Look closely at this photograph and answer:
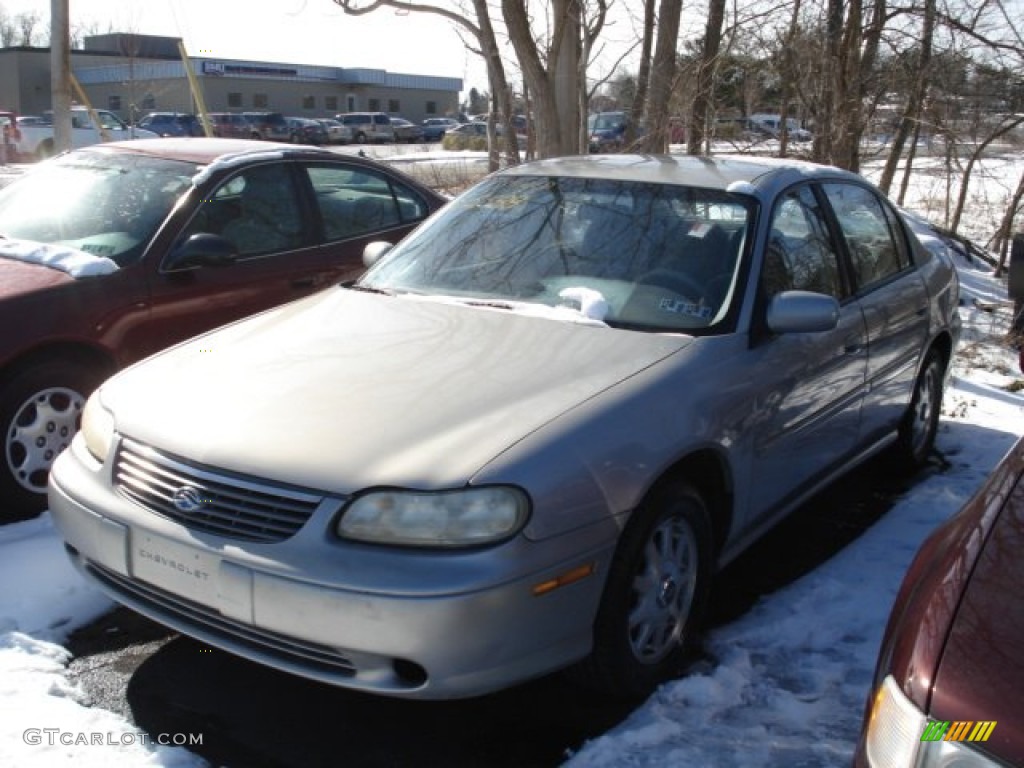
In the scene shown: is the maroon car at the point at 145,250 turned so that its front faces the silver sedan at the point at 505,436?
no

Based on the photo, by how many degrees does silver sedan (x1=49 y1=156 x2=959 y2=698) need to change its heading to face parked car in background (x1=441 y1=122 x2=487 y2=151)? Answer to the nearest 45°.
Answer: approximately 135° to its right

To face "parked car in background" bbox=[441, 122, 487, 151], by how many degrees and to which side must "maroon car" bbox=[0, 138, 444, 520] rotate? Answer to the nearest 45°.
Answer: approximately 135° to its right

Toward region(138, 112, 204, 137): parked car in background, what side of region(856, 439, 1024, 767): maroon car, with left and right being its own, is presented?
right

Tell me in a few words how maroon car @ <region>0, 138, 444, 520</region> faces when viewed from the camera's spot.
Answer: facing the viewer and to the left of the viewer

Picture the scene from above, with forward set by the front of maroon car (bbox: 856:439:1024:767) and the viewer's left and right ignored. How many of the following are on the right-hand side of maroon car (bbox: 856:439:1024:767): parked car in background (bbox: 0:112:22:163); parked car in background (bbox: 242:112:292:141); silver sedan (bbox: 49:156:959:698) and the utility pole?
4

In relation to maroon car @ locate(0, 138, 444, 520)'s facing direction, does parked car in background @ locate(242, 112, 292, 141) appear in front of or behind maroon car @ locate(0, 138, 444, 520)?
behind

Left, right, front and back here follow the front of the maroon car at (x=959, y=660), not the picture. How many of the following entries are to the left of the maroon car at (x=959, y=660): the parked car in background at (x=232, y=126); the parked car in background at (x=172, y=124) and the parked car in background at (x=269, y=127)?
0

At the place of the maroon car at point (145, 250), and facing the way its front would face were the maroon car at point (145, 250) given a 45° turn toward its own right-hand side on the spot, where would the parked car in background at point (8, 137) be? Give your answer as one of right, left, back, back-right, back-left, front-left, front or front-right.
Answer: right

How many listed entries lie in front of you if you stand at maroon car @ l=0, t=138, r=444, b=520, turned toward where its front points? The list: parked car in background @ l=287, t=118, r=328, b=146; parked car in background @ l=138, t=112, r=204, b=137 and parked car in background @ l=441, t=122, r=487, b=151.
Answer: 0

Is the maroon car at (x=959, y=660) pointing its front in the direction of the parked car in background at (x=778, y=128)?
no

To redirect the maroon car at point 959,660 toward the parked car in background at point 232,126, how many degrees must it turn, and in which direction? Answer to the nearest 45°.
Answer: approximately 90° to its right
